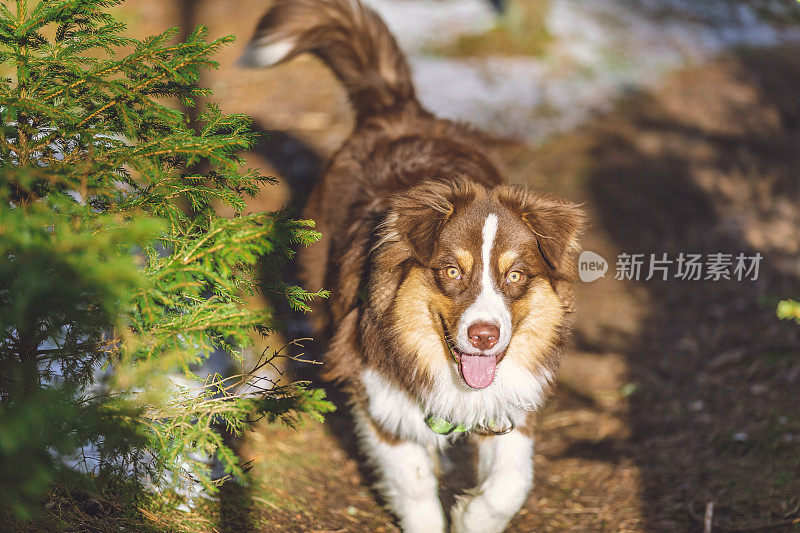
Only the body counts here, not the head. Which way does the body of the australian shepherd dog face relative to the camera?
toward the camera
